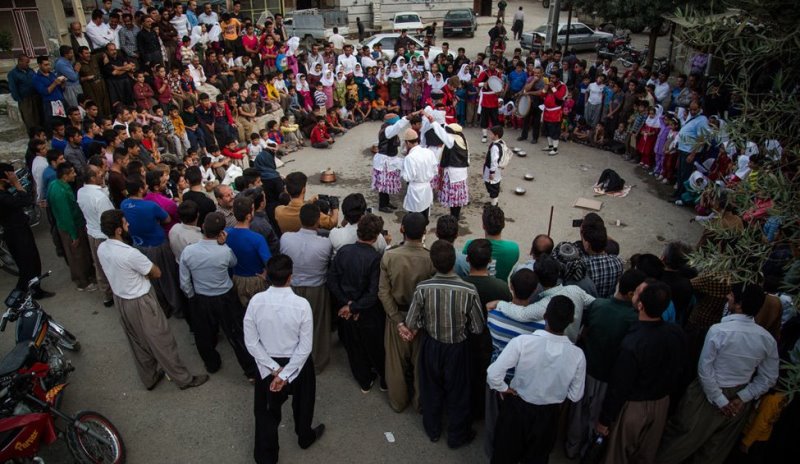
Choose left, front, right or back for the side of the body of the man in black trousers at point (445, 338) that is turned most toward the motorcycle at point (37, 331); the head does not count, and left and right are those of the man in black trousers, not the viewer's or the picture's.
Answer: left

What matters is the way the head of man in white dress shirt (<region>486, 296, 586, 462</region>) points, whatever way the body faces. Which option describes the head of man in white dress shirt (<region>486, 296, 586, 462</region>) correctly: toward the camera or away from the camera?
away from the camera

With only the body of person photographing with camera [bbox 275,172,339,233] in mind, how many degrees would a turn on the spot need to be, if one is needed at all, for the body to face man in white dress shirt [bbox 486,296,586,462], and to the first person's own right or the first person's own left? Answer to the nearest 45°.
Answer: approximately 90° to the first person's own right

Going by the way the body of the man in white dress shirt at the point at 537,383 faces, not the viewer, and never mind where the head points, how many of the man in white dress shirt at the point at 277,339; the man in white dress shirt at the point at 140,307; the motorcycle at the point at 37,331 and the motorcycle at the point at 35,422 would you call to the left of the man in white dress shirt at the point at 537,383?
4

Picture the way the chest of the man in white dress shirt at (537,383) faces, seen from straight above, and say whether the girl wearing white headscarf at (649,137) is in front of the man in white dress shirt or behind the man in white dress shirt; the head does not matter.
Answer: in front

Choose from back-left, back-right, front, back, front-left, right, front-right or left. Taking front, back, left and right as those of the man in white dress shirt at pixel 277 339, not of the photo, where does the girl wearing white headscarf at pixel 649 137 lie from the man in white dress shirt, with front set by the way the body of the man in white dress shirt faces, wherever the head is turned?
front-right

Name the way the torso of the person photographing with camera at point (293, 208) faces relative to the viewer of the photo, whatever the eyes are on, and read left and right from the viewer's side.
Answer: facing away from the viewer and to the right of the viewer

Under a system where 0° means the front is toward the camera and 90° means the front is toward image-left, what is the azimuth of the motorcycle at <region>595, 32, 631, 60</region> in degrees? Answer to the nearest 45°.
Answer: approximately 270°

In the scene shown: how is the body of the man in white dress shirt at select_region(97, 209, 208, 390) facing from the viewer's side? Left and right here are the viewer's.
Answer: facing away from the viewer and to the right of the viewer

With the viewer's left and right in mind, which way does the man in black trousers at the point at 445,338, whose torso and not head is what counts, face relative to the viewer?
facing away from the viewer

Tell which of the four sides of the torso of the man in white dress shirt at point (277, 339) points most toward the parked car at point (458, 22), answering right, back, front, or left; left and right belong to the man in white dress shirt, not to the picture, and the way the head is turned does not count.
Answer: front

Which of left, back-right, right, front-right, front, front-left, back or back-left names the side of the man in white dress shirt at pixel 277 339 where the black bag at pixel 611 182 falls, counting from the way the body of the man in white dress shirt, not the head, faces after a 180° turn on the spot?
back-left

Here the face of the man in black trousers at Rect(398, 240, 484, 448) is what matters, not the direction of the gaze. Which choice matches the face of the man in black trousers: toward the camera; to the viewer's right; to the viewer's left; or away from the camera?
away from the camera

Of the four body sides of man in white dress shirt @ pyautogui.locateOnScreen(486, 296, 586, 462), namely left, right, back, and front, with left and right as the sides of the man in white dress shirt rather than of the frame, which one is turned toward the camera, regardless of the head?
back

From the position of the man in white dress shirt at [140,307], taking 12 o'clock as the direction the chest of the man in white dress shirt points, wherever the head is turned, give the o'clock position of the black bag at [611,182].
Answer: The black bag is roughly at 1 o'clock from the man in white dress shirt.

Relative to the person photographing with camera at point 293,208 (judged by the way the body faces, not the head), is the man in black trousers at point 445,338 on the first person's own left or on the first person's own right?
on the first person's own right

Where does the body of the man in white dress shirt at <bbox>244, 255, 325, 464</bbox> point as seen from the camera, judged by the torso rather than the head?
away from the camera

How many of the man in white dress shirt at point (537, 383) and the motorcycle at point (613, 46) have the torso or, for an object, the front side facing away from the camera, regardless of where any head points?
1

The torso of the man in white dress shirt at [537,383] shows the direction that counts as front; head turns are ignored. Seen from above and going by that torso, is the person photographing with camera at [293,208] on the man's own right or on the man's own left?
on the man's own left

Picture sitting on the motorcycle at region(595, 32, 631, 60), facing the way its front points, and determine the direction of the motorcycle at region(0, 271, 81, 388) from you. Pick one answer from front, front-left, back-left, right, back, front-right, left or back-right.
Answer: right
